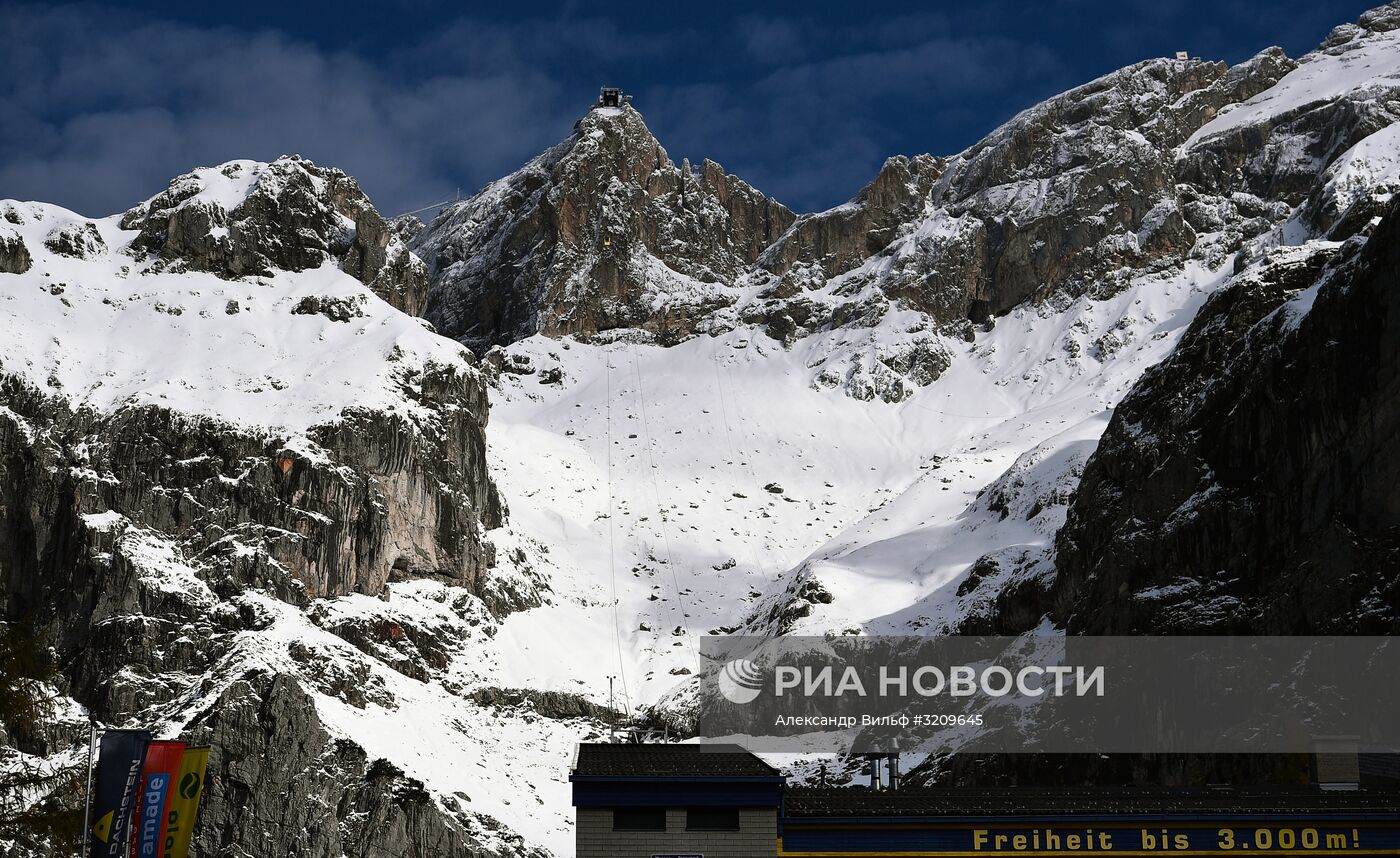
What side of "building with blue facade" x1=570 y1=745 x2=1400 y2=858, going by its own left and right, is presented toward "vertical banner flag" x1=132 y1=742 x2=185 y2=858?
right

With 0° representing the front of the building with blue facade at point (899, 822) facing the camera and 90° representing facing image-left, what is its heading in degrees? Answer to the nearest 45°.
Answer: approximately 0°

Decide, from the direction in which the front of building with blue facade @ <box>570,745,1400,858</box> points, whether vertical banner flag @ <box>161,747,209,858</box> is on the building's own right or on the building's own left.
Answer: on the building's own right

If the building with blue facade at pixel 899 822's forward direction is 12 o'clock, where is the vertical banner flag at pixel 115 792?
The vertical banner flag is roughly at 2 o'clock from the building with blue facade.
